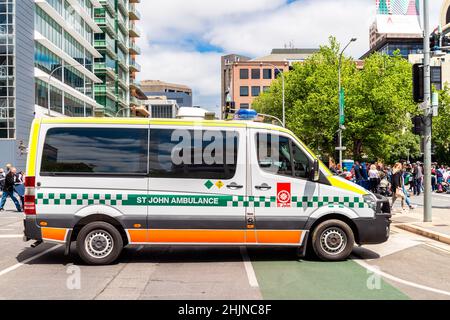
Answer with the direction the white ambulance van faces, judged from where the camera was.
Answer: facing to the right of the viewer

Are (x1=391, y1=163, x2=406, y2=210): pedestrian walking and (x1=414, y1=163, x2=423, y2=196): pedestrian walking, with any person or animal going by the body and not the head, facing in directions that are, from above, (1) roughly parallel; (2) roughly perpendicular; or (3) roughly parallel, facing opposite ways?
roughly perpendicular

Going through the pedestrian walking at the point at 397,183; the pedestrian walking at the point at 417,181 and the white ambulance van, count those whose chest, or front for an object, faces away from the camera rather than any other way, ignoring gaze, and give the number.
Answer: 1

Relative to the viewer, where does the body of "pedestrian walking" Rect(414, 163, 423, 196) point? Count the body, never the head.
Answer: away from the camera

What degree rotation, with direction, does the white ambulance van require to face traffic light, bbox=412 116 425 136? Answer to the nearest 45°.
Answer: approximately 45° to its left

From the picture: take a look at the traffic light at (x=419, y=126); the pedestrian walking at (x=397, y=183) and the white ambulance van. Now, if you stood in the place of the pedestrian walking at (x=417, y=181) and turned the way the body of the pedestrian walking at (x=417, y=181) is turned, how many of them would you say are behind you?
3
